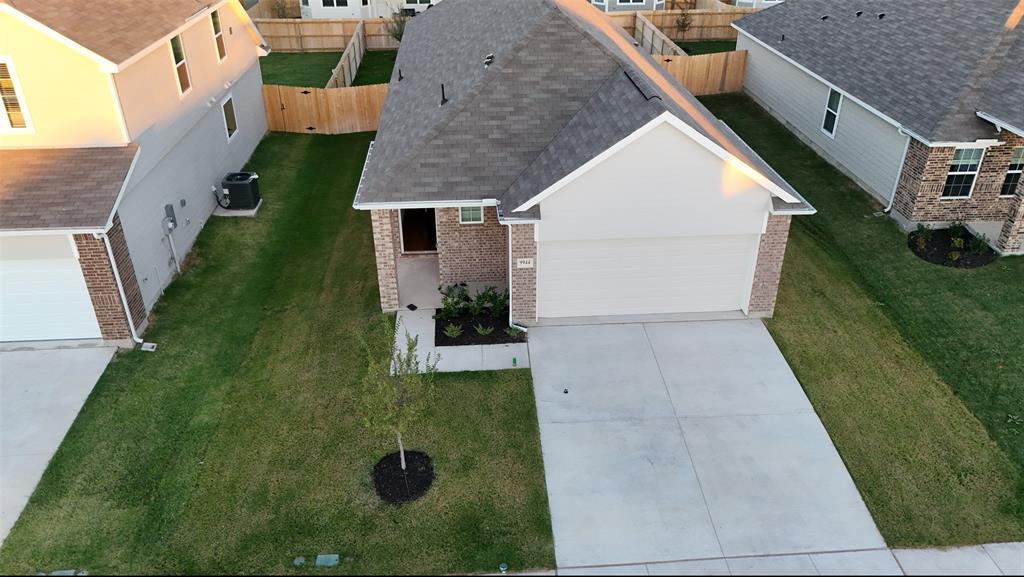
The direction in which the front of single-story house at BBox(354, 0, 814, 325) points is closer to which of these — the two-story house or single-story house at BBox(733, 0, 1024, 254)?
the two-story house

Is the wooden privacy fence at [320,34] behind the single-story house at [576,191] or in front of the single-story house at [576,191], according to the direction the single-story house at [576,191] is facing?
behind

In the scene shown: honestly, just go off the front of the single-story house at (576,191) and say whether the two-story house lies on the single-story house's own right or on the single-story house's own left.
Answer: on the single-story house's own right

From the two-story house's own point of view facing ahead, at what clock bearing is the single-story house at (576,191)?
The single-story house is roughly at 10 o'clock from the two-story house.

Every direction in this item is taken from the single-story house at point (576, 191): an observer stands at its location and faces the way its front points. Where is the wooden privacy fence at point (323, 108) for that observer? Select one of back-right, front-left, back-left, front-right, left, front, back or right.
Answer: back-right

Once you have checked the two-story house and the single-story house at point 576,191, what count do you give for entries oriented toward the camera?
2

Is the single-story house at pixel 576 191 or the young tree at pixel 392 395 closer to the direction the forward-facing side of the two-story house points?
the young tree

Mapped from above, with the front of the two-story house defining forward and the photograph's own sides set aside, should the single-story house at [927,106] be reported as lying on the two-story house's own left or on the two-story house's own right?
on the two-story house's own left

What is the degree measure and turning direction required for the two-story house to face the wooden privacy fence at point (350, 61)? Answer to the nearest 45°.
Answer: approximately 135° to its left

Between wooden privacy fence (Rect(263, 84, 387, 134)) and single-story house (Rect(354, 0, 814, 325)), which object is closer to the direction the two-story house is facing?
the single-story house

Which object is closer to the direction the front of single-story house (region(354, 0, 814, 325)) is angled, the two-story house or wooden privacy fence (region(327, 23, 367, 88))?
the two-story house

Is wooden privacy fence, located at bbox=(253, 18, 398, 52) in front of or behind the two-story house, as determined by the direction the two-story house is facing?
behind

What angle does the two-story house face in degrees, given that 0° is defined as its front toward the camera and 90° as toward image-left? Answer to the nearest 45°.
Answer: approximately 0°
